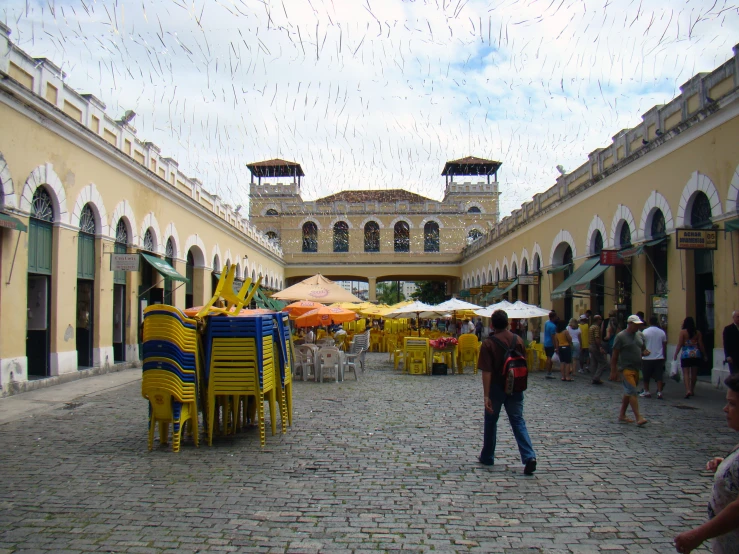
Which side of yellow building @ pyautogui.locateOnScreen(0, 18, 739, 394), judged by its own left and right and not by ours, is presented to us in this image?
front

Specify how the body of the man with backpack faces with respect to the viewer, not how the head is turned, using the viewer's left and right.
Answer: facing away from the viewer and to the left of the viewer

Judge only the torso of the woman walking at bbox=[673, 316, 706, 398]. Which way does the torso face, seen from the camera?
away from the camera

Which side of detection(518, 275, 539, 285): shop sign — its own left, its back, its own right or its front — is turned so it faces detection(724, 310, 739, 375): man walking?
front

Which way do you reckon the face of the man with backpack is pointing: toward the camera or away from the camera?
away from the camera

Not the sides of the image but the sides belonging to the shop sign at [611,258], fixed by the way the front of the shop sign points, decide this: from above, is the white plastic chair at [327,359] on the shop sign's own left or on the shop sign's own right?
on the shop sign's own right
